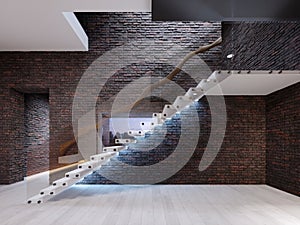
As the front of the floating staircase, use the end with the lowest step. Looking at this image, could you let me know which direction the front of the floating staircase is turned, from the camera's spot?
facing to the left of the viewer
